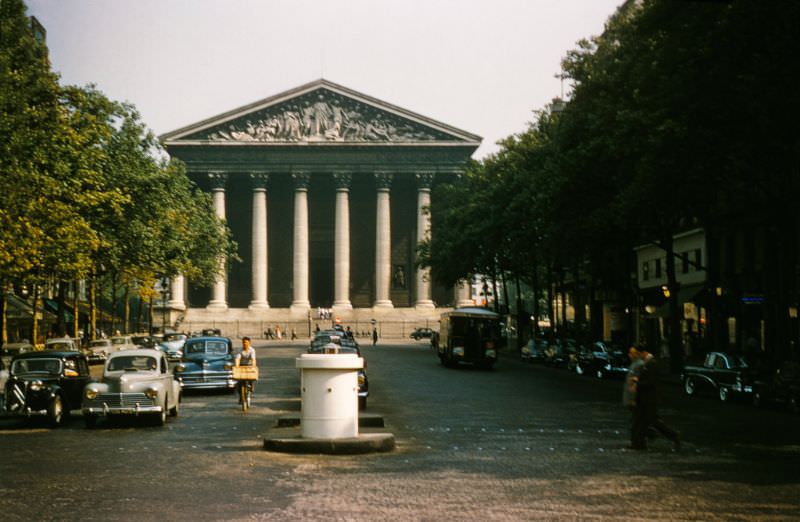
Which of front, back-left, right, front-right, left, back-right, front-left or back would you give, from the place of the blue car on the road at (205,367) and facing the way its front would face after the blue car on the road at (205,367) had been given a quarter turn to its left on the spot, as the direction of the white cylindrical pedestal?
right

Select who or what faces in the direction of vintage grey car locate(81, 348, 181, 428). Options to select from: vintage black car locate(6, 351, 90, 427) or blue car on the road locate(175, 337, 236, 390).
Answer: the blue car on the road

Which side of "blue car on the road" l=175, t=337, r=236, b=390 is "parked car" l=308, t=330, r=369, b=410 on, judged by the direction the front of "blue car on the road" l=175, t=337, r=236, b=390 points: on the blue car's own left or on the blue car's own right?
on the blue car's own left

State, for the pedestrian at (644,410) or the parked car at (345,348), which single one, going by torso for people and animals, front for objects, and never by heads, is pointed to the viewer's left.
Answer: the pedestrian

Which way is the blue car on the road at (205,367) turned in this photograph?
toward the camera

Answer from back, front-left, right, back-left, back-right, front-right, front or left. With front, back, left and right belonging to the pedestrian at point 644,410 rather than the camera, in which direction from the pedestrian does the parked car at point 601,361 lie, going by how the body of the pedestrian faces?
right

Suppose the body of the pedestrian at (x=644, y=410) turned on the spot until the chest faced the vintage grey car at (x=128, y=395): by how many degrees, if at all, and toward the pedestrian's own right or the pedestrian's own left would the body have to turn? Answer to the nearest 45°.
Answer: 0° — they already face it

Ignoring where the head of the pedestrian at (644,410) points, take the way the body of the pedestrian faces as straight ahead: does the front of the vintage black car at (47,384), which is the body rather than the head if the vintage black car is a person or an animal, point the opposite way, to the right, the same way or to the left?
to the left

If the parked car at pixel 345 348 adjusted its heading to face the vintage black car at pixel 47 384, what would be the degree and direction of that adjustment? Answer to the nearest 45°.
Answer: approximately 45° to its right

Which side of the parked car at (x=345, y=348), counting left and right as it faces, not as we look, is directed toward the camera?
front

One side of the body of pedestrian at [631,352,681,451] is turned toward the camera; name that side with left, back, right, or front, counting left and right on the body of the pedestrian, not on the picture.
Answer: left

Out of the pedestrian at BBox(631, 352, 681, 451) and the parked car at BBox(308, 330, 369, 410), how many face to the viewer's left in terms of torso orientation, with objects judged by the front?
1

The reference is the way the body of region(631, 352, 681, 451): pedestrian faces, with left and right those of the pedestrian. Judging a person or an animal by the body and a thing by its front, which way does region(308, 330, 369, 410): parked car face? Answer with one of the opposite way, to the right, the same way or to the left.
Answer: to the left

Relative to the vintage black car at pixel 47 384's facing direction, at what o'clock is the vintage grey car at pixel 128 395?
The vintage grey car is roughly at 9 o'clock from the vintage black car.

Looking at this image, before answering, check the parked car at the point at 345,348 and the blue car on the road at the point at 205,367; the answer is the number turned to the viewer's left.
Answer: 0
